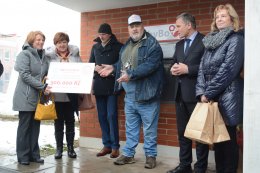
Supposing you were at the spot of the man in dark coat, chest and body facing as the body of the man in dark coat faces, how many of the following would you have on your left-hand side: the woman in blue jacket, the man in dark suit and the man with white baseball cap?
3

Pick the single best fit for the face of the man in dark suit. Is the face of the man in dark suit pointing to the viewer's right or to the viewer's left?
to the viewer's left

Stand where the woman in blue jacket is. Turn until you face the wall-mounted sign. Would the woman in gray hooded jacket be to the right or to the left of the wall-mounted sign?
left

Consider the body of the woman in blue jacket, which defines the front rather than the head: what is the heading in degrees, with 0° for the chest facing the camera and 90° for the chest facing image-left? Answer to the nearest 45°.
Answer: approximately 45°

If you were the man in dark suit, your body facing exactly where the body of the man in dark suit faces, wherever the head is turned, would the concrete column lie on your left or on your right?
on your left

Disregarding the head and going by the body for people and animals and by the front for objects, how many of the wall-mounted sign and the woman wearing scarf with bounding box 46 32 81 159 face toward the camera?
2

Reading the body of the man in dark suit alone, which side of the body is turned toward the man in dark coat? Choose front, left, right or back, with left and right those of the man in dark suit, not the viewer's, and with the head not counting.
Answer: right

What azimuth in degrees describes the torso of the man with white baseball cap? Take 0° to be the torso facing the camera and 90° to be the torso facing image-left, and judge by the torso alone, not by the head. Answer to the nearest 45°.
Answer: approximately 45°

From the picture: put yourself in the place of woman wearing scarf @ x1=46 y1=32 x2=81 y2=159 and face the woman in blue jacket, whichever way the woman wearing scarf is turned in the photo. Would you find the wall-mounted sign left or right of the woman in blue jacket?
left

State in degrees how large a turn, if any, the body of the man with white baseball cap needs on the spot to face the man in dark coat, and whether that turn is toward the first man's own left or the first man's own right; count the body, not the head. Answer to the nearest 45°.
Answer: approximately 90° to the first man's own right
